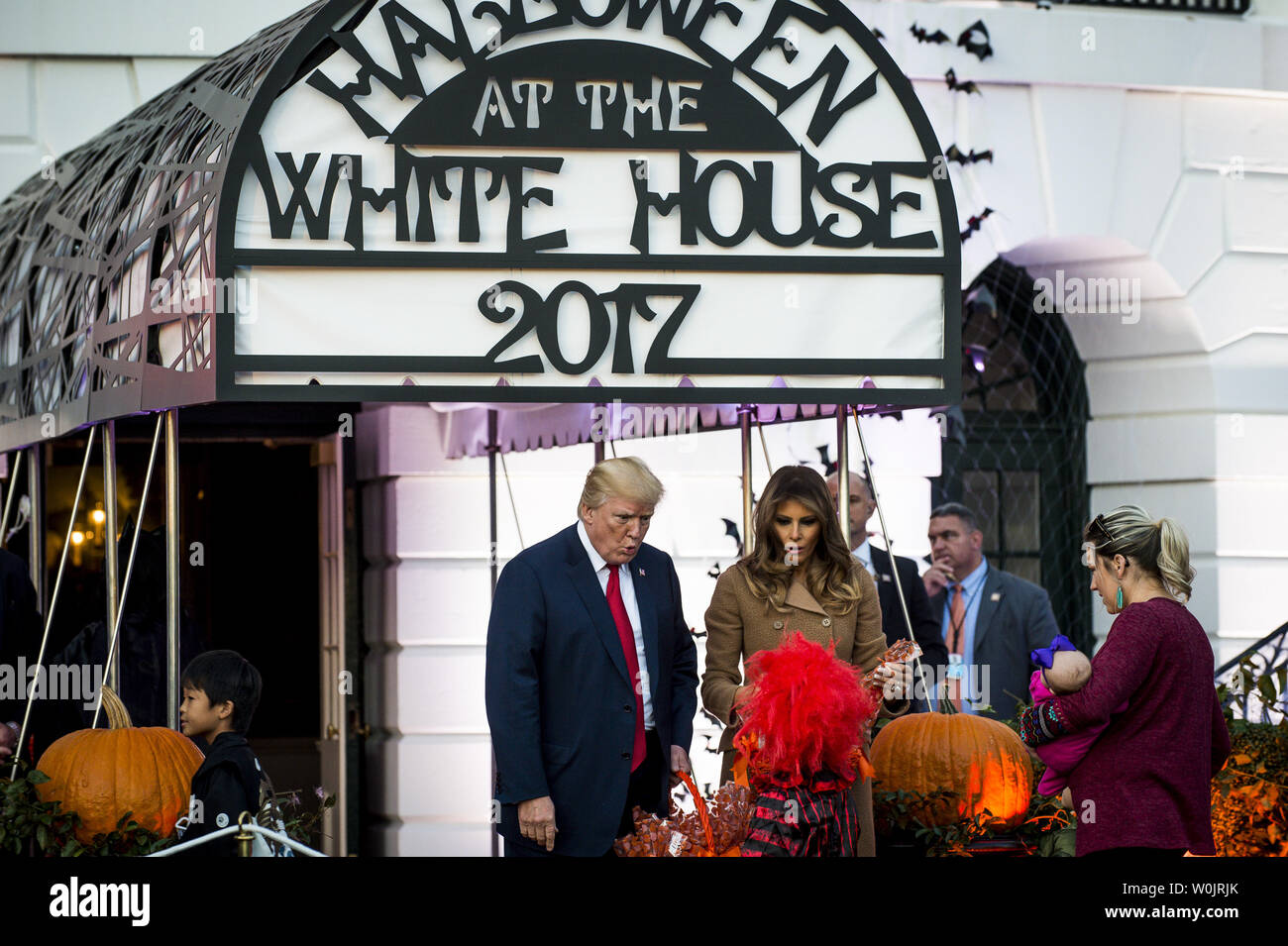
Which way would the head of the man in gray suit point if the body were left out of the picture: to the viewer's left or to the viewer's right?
to the viewer's left

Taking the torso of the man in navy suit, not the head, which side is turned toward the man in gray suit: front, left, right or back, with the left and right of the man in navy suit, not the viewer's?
left

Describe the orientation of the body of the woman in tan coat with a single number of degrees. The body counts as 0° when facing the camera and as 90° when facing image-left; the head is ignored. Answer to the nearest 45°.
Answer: approximately 0°
